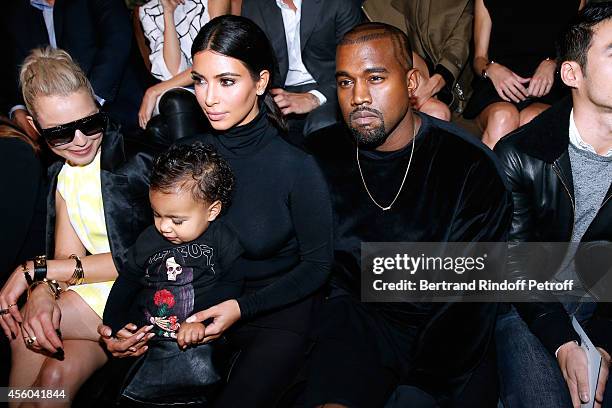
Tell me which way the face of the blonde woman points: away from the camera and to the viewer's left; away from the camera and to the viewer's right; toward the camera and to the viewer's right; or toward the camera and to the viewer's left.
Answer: toward the camera and to the viewer's right

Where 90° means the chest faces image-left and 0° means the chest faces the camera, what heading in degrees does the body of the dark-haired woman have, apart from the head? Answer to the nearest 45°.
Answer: approximately 45°

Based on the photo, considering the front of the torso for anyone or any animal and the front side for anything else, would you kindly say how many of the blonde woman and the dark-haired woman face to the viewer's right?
0

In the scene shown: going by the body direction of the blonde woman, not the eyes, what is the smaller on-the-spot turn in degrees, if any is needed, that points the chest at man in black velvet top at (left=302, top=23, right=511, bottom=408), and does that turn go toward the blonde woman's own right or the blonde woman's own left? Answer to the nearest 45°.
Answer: approximately 90° to the blonde woman's own left

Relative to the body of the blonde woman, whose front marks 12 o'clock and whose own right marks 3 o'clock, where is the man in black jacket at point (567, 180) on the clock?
The man in black jacket is roughly at 8 o'clock from the blonde woman.

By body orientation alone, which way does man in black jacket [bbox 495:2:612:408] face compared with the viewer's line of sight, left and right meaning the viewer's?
facing the viewer and to the right of the viewer

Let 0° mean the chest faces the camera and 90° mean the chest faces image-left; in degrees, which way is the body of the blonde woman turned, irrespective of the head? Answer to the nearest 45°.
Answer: approximately 45°

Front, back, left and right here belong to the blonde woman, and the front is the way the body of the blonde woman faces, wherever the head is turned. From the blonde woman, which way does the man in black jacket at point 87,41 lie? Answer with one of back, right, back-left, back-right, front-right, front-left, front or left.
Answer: back-right

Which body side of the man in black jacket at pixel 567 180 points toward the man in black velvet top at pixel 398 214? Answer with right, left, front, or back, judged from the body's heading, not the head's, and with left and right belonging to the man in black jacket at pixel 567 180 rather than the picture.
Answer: right

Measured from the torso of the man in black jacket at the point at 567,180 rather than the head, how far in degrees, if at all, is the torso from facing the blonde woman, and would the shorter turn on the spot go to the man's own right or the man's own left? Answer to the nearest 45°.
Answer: approximately 135° to the man's own right

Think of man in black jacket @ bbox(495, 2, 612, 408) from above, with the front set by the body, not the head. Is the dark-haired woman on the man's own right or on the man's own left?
on the man's own right
